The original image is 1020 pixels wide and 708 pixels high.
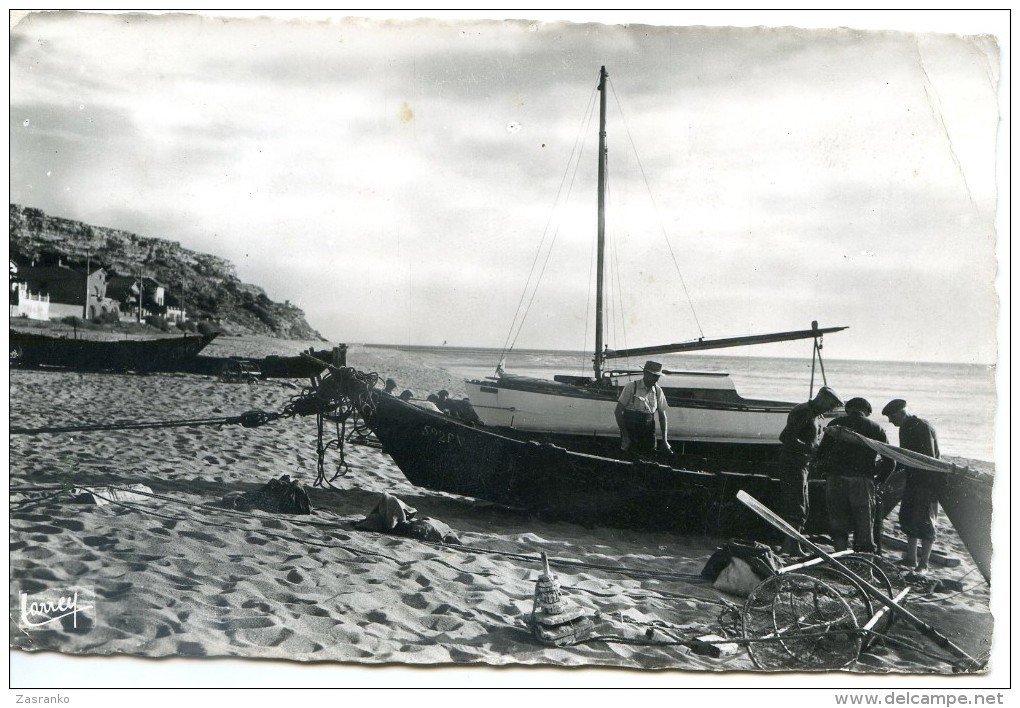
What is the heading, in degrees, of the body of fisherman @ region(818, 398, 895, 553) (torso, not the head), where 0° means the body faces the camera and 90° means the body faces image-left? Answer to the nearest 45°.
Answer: approximately 180°

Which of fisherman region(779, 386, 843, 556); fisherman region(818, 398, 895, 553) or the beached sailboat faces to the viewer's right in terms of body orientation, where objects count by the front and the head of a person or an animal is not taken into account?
fisherman region(779, 386, 843, 556)

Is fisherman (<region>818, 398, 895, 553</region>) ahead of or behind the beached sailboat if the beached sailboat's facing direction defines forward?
behind

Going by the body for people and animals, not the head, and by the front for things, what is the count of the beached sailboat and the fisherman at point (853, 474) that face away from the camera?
1

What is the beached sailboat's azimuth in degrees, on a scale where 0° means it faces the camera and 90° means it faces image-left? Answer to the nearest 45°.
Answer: approximately 90°

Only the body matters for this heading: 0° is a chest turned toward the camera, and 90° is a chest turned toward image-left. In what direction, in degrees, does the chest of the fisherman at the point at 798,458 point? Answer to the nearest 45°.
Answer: approximately 270°

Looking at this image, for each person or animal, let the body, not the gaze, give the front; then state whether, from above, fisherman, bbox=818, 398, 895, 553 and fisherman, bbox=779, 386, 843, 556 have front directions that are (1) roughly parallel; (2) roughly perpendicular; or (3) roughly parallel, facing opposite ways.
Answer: roughly perpendicular

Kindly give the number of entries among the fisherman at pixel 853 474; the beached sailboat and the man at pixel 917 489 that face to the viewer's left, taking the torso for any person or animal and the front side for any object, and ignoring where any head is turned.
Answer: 2

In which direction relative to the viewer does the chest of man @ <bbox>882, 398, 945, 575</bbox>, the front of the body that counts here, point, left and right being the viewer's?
facing to the left of the viewer

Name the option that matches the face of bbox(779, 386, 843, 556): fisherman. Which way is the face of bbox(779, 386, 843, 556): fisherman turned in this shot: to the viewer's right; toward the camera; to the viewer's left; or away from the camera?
to the viewer's right
